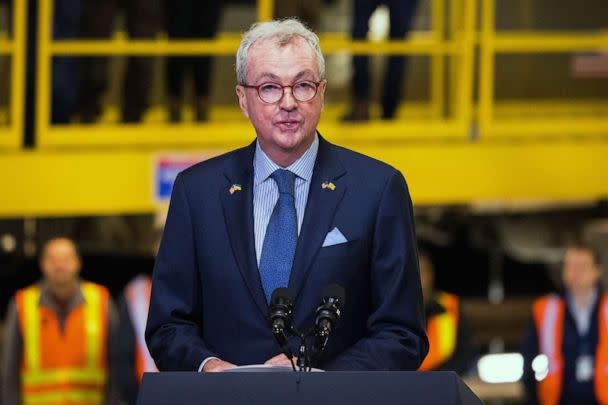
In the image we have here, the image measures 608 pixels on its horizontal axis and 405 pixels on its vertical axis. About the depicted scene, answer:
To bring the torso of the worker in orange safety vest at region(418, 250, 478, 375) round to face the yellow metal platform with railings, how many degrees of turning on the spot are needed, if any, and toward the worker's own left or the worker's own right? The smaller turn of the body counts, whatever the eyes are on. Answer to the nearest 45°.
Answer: approximately 135° to the worker's own right

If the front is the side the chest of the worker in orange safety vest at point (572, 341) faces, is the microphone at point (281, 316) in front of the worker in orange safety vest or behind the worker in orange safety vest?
in front

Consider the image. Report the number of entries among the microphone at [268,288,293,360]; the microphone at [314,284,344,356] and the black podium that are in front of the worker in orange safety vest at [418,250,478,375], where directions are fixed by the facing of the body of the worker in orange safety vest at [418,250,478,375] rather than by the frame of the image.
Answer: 3

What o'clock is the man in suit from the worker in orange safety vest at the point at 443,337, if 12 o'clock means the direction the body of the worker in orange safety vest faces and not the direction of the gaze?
The man in suit is roughly at 12 o'clock from the worker in orange safety vest.

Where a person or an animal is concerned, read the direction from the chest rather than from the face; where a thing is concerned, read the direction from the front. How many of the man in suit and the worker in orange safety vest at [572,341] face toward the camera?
2

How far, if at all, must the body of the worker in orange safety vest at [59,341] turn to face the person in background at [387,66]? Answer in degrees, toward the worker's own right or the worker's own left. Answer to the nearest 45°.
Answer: approximately 135° to the worker's own left

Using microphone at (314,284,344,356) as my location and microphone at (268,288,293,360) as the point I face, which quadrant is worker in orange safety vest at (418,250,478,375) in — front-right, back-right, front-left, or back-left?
back-right

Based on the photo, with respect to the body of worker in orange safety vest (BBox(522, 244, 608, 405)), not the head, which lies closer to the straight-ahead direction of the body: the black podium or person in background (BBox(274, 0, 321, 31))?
the black podium

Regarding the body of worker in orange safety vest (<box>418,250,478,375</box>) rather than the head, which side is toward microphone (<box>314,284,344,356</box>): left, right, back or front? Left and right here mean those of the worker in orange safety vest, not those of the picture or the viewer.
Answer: front

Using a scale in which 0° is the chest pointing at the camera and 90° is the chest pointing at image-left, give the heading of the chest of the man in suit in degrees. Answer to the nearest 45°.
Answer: approximately 0°
